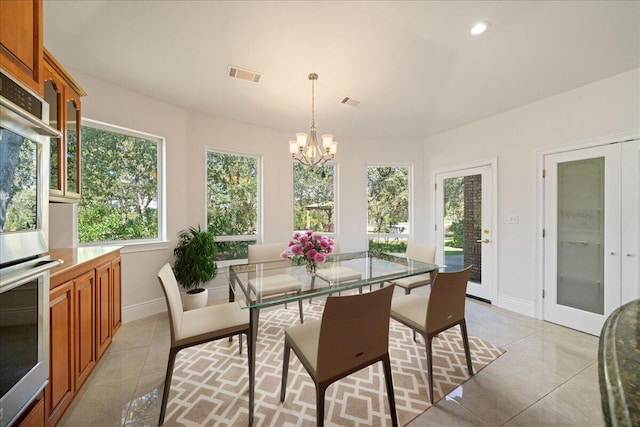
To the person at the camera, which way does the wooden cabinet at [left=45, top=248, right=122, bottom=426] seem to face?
facing to the right of the viewer

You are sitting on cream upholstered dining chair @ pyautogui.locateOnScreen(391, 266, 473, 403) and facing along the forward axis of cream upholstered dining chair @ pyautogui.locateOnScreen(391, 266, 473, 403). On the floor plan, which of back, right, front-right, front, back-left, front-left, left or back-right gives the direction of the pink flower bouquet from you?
front-left

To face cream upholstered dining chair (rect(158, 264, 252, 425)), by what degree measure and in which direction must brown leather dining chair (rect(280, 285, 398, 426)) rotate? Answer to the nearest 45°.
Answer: approximately 45° to its left

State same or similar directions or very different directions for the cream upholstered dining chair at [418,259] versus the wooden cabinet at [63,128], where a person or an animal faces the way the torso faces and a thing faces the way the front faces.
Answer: very different directions

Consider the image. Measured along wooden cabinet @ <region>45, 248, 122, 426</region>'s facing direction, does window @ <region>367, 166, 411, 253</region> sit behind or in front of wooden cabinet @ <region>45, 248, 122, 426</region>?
in front

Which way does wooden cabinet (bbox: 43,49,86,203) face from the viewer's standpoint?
to the viewer's right

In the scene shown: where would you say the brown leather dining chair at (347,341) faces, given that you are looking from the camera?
facing away from the viewer and to the left of the viewer

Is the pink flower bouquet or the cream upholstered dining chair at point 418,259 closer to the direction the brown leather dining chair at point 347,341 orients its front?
the pink flower bouquet

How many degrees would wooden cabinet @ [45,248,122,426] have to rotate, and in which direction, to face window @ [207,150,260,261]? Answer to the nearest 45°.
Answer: approximately 45° to its left

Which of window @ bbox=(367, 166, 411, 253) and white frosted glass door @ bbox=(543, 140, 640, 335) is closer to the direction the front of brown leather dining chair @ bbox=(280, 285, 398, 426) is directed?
the window

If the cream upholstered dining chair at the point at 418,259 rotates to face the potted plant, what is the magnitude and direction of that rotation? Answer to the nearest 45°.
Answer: approximately 45° to its right

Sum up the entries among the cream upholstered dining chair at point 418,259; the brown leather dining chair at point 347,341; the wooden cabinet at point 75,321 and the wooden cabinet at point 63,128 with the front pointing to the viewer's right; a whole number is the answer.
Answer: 2

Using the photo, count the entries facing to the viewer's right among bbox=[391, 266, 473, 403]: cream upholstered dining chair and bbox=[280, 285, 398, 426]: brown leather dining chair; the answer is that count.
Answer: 0

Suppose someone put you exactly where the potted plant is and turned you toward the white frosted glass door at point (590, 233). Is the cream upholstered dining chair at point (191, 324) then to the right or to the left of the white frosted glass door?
right

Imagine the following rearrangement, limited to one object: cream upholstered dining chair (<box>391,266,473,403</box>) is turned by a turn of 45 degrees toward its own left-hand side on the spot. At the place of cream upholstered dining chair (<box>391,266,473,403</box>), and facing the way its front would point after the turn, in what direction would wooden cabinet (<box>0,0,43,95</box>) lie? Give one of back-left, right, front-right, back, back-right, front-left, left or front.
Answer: front-left

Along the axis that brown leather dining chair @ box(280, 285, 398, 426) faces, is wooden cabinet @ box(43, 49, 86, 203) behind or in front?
in front
